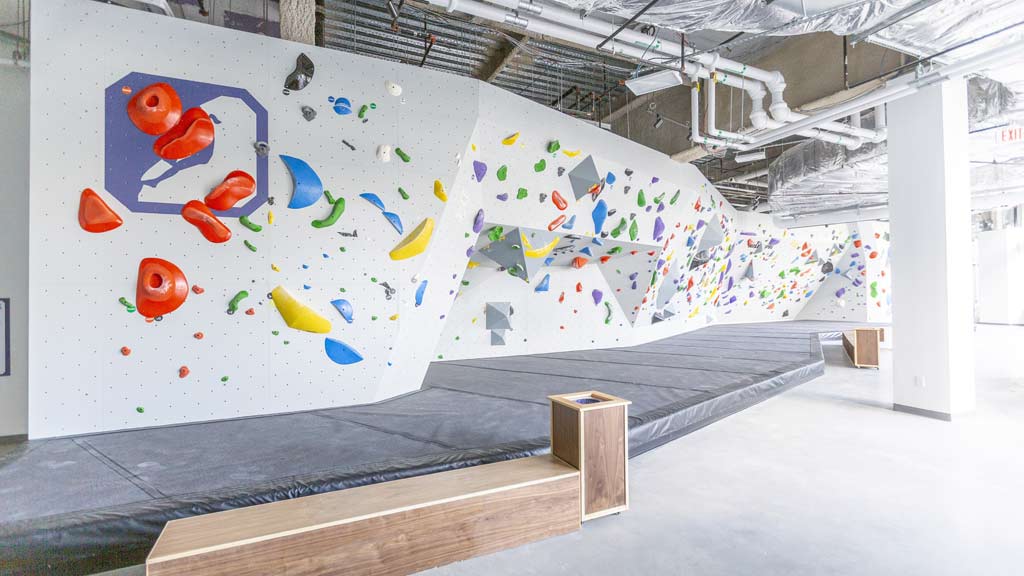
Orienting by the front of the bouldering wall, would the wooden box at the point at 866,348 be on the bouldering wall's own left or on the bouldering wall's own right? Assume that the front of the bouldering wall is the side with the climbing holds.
on the bouldering wall's own left

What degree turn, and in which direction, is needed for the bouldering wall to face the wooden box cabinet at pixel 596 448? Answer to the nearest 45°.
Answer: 0° — it already faces it

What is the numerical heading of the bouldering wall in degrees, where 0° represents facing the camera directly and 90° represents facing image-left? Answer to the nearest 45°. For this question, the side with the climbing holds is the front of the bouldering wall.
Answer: approximately 315°
